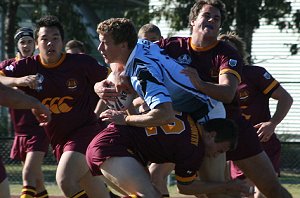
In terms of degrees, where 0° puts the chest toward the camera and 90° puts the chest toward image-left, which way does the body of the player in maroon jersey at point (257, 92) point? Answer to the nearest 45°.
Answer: approximately 45°

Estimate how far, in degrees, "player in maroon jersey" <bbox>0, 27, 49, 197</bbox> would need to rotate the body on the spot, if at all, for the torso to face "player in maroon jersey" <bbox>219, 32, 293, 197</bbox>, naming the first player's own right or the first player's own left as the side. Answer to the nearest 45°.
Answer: approximately 45° to the first player's own left

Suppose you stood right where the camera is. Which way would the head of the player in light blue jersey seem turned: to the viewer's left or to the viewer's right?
to the viewer's left

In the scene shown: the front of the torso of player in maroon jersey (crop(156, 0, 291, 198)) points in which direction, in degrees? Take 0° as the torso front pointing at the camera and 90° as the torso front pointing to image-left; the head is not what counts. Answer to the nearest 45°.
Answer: approximately 45°
